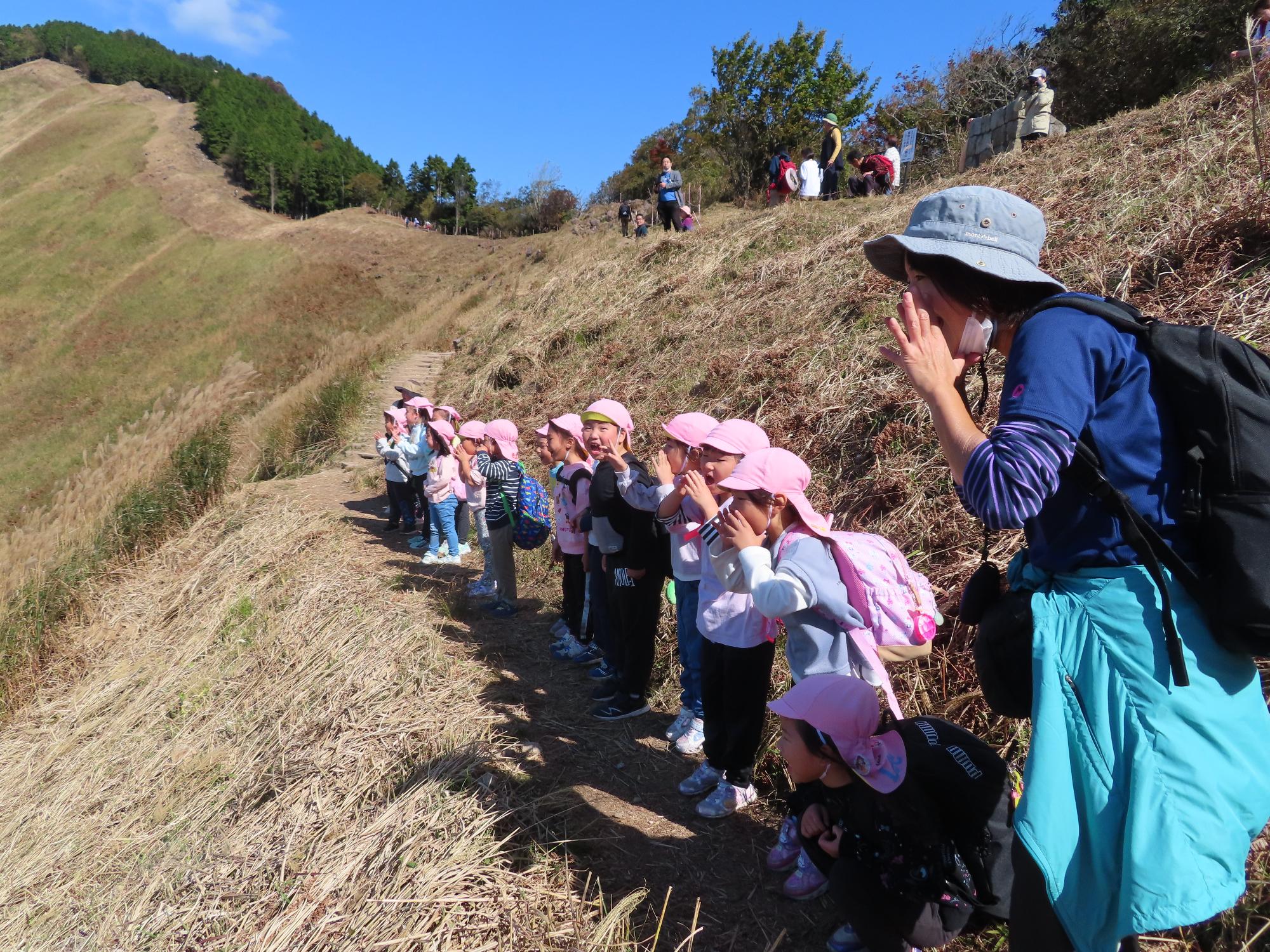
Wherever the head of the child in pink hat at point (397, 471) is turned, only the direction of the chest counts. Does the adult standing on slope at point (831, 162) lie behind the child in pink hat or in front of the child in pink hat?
behind

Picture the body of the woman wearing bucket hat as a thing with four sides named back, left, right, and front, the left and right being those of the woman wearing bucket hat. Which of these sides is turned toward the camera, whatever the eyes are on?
left

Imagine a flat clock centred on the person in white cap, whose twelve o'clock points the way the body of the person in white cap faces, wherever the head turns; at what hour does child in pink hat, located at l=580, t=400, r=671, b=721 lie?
The child in pink hat is roughly at 11 o'clock from the person in white cap.

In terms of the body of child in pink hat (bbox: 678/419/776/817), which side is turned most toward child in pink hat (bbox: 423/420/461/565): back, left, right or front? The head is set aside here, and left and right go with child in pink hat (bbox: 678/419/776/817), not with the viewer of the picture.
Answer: right

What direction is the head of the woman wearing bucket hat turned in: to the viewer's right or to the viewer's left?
to the viewer's left

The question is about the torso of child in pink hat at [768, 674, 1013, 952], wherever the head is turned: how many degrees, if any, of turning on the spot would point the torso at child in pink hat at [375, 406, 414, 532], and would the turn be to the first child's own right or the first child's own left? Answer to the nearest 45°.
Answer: approximately 45° to the first child's own right

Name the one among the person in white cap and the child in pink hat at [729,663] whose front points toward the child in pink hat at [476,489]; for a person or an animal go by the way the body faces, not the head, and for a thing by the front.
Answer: the person in white cap

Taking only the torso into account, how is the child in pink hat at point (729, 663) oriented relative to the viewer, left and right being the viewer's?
facing the viewer and to the left of the viewer

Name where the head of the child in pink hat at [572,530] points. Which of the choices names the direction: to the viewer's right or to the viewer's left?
to the viewer's left

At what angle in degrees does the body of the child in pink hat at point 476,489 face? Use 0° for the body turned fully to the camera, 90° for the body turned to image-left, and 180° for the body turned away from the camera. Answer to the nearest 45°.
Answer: approximately 90°

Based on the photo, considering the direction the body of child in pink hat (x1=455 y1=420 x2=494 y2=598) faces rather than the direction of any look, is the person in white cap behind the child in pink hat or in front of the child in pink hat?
behind

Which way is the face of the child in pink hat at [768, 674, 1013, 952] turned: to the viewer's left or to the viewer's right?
to the viewer's left

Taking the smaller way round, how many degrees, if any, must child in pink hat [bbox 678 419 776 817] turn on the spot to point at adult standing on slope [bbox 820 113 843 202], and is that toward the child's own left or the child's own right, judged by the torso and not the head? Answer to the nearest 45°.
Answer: approximately 135° to the child's own right

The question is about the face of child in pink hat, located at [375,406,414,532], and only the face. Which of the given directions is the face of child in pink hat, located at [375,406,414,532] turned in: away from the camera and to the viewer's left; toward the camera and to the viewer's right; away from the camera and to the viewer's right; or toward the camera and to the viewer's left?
toward the camera and to the viewer's left

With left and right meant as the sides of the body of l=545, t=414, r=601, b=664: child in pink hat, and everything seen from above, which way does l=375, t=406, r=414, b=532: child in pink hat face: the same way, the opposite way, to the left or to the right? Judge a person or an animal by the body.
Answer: the same way

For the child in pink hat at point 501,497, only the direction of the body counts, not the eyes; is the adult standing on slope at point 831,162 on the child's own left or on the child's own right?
on the child's own right

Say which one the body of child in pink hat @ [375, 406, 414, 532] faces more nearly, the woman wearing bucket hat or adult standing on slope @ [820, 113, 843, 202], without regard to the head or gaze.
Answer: the woman wearing bucket hat

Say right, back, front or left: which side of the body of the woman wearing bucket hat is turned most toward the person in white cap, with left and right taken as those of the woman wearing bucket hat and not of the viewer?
right

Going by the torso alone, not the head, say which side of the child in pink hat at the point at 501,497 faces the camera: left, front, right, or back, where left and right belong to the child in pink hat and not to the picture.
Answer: left

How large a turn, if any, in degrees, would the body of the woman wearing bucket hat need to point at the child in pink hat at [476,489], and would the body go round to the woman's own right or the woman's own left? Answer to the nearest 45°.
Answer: approximately 45° to the woman's own right
